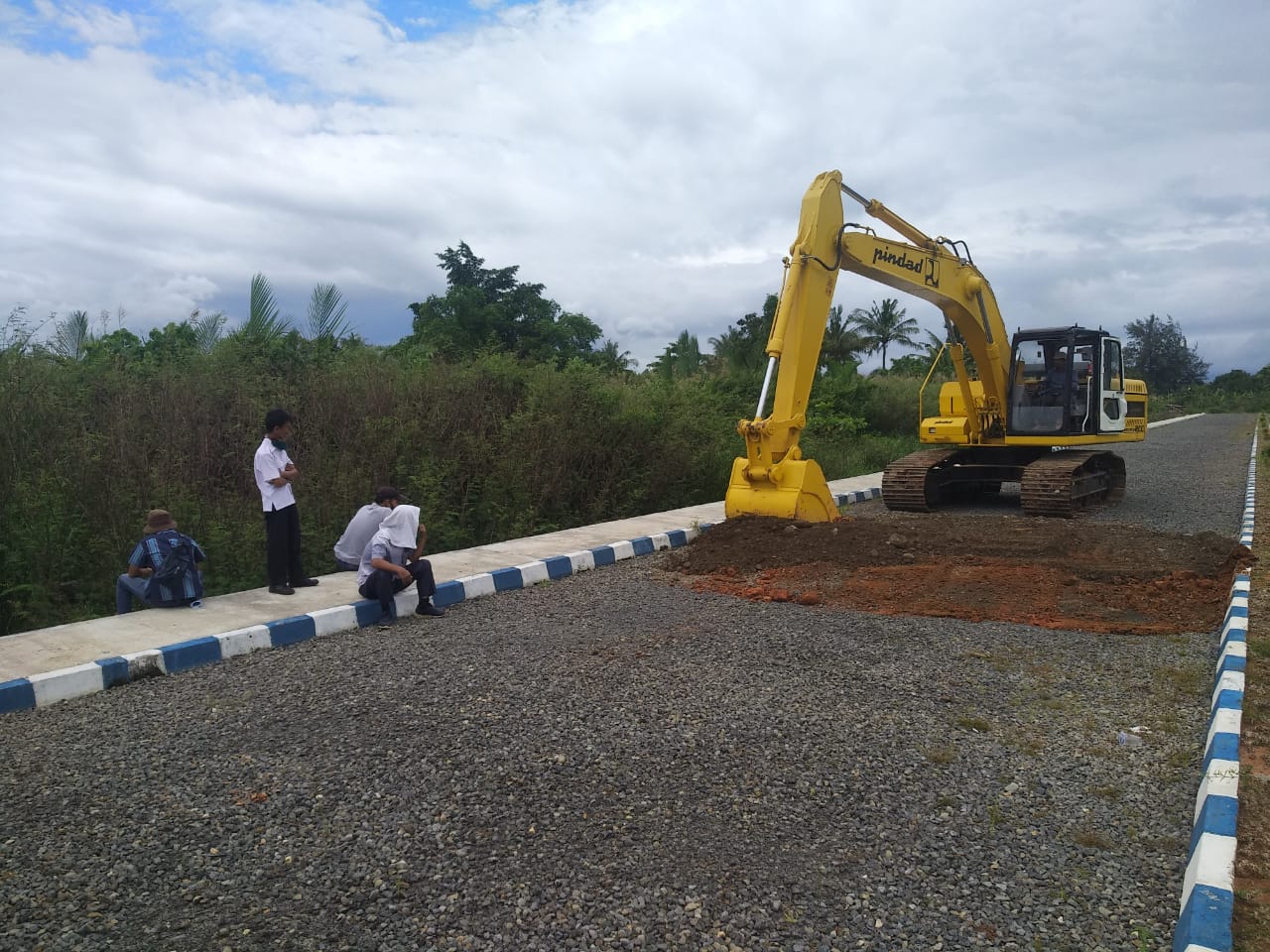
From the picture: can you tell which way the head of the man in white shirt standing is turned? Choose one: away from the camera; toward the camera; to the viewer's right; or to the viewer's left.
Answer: to the viewer's right

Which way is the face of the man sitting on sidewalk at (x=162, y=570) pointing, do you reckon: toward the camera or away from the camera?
away from the camera

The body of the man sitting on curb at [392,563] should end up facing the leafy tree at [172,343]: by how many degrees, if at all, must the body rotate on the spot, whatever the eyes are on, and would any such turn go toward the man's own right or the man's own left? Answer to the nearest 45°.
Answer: approximately 135° to the man's own left

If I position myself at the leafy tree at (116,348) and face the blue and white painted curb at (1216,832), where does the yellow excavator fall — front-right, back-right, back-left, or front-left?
front-left

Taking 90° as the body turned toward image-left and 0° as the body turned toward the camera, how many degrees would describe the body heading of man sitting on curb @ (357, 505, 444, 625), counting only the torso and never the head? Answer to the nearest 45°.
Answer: approximately 315°

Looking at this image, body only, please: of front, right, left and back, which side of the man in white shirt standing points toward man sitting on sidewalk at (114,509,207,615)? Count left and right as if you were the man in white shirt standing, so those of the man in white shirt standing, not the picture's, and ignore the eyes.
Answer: back

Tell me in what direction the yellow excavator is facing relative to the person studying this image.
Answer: facing the viewer and to the left of the viewer

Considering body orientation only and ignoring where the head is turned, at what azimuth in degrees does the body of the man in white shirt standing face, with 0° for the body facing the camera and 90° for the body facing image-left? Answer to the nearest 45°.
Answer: approximately 270°

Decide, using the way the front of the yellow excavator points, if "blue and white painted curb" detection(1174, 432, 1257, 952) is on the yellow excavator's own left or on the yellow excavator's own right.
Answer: on the yellow excavator's own left

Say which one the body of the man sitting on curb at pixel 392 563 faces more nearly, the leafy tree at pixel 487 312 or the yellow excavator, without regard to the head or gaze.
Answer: the yellow excavator

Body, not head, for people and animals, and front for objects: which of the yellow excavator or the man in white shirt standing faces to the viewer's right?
the man in white shirt standing

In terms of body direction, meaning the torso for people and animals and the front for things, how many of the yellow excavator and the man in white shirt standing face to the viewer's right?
1

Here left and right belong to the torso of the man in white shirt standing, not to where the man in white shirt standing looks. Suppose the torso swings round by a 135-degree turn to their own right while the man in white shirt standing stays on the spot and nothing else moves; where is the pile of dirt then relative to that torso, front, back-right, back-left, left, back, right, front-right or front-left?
back-left

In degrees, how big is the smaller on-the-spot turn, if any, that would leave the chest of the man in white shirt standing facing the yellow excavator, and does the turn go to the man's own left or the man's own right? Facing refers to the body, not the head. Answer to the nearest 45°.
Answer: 0° — they already face it

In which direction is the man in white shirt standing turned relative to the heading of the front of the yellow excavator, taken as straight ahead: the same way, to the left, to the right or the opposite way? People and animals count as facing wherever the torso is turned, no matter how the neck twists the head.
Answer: the opposite way

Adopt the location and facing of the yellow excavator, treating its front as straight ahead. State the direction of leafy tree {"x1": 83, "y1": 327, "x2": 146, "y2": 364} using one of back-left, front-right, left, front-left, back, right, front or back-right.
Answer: front-right

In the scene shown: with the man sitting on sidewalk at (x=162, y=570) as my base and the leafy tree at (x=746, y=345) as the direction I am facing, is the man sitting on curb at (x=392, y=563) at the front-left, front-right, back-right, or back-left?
front-right

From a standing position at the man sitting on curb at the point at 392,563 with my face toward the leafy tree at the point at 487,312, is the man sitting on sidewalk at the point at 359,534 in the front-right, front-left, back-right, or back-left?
front-left
